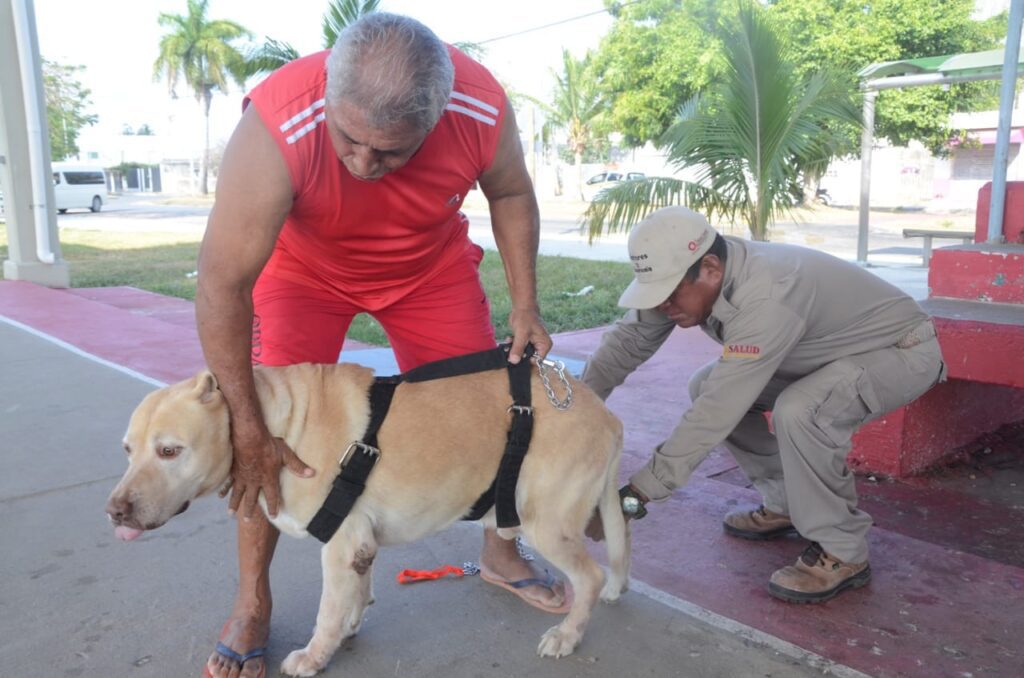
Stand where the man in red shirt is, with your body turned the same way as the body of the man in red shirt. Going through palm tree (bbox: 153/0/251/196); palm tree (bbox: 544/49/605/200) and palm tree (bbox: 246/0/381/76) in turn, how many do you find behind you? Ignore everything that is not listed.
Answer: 3

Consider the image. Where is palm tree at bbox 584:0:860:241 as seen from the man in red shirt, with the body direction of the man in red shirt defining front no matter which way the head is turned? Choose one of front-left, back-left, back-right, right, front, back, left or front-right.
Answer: back-left

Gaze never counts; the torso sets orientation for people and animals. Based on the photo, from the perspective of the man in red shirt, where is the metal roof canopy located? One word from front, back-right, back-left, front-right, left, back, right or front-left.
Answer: back-left

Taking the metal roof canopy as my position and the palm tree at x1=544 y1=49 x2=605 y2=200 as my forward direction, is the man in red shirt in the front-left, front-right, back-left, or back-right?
back-left

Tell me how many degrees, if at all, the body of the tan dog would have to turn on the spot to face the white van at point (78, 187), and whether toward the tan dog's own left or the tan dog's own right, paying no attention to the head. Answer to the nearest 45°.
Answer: approximately 90° to the tan dog's own right

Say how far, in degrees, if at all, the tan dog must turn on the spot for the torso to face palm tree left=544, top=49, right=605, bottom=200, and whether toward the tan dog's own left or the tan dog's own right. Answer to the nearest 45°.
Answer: approximately 90° to the tan dog's own right

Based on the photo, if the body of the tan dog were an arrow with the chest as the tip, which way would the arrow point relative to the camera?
to the viewer's left

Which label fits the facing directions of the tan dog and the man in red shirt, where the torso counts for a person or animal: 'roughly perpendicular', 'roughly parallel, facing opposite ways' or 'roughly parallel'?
roughly perpendicular

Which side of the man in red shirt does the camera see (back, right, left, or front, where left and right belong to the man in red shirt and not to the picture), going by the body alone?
front

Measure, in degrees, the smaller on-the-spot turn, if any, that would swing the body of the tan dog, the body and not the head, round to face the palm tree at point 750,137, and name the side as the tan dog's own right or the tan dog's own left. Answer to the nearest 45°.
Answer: approximately 135° to the tan dog's own right

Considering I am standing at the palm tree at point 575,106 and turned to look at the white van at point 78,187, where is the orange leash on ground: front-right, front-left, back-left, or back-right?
front-left

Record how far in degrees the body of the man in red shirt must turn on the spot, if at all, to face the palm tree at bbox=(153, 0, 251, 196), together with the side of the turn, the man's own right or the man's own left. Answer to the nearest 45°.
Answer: approximately 180°
